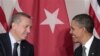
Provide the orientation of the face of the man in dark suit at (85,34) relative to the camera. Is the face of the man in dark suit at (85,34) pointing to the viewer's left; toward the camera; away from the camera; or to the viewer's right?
to the viewer's left

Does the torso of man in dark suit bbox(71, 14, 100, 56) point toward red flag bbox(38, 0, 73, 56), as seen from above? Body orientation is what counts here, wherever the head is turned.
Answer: no

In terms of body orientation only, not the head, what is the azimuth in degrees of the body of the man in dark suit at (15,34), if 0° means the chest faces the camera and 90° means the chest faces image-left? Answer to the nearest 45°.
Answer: approximately 315°

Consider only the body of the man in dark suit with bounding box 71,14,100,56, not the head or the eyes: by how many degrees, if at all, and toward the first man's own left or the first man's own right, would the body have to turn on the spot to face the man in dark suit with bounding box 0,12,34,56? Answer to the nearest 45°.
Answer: approximately 45° to the first man's own right

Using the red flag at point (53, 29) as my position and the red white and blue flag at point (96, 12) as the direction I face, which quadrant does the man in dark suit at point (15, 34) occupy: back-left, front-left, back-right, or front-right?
back-right

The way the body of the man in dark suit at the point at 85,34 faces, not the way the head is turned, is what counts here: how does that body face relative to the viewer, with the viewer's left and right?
facing the viewer and to the left of the viewer

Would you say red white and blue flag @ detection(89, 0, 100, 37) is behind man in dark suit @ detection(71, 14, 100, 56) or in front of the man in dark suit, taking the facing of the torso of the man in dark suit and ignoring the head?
behind

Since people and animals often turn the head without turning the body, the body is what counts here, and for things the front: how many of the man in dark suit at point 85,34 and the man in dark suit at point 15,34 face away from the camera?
0

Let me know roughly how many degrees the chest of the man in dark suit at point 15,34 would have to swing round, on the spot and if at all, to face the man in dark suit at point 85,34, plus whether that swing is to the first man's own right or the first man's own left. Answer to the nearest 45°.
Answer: approximately 45° to the first man's own left
